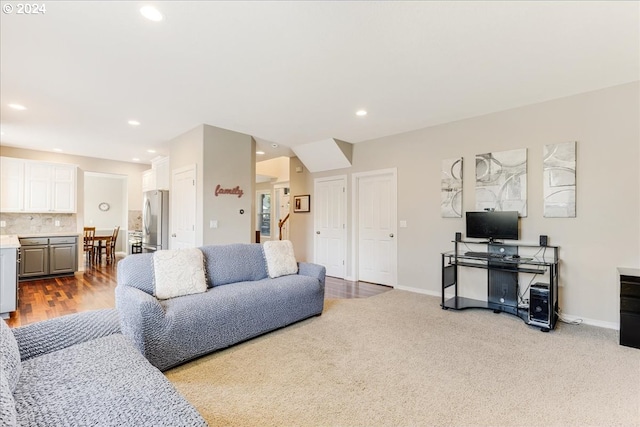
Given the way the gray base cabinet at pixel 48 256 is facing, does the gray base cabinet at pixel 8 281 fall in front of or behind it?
in front

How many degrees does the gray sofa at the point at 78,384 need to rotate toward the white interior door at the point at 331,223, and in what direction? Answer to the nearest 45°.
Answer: approximately 45° to its left

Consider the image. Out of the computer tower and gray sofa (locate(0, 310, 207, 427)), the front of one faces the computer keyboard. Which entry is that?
the gray sofa

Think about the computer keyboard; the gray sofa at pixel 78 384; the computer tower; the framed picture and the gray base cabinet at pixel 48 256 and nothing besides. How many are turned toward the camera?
4

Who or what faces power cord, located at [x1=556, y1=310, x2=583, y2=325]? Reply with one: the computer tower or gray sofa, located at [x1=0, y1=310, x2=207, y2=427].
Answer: the gray sofa

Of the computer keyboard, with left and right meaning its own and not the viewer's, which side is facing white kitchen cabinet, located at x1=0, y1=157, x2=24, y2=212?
right

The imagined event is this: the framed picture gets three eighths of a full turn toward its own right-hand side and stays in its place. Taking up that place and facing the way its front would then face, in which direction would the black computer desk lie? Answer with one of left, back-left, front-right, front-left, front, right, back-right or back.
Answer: back

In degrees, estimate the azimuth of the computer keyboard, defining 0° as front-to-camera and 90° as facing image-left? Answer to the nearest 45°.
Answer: approximately 0°

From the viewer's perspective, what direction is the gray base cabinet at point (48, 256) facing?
toward the camera

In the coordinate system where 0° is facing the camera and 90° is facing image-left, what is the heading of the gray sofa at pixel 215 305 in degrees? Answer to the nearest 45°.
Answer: approximately 315°

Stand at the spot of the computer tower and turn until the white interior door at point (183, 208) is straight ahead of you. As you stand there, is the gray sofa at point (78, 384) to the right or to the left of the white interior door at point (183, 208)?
left

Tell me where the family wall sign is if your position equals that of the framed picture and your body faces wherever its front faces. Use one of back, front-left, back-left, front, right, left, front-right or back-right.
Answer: front-right

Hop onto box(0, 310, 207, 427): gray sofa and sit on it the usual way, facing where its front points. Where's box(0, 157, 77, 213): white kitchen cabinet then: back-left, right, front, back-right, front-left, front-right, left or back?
left

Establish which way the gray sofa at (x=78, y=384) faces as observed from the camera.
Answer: facing to the right of the viewer

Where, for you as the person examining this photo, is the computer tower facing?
facing the viewer

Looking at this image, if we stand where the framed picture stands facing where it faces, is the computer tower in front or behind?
in front

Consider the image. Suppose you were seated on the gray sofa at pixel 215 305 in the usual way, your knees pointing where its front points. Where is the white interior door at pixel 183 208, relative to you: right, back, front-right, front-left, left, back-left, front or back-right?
back-left

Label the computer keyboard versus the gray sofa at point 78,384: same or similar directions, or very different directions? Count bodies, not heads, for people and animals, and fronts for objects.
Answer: very different directions

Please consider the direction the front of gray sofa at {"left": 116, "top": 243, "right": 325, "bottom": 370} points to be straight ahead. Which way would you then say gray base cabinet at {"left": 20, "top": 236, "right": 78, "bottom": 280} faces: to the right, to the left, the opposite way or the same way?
the same way
